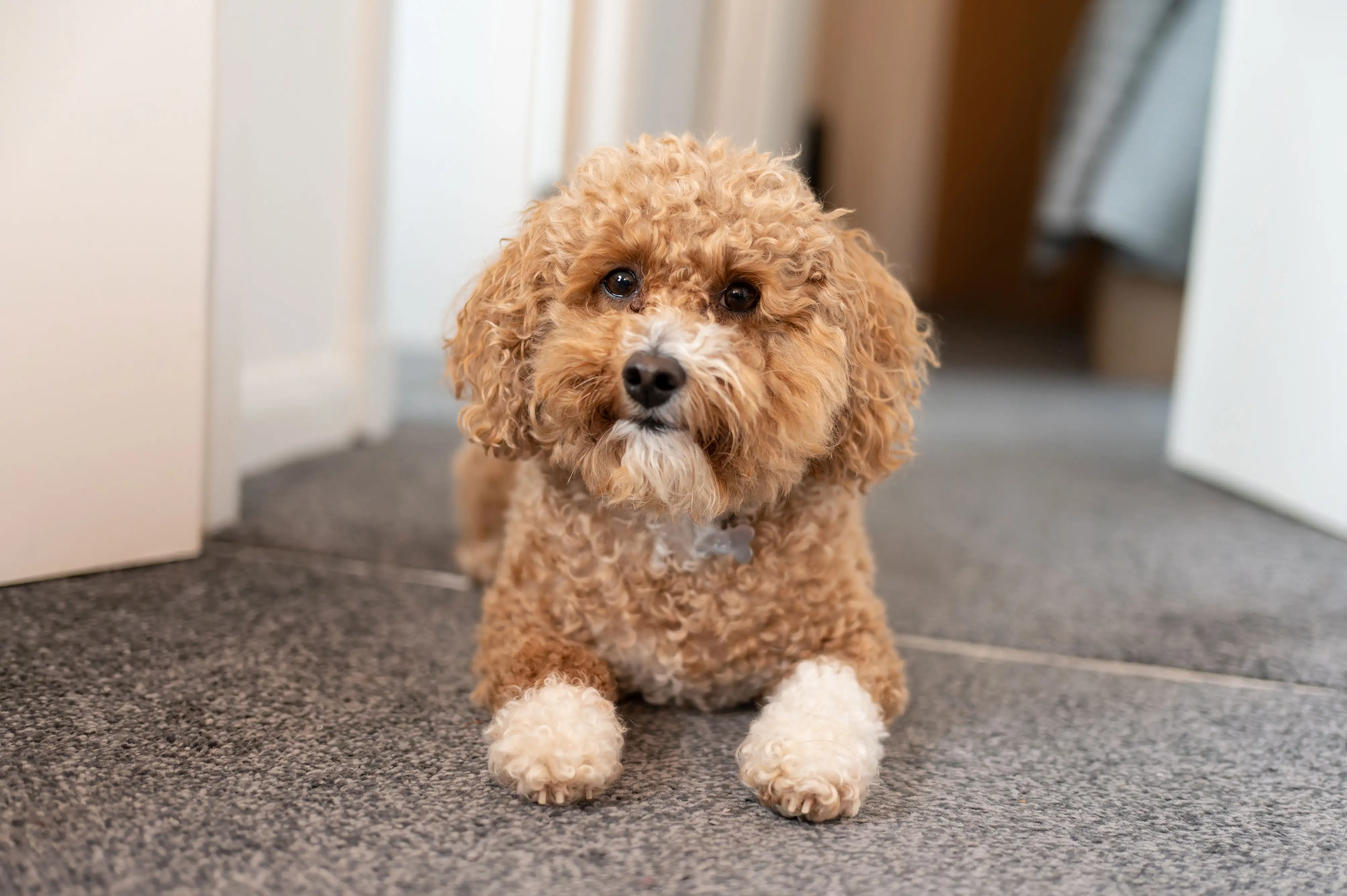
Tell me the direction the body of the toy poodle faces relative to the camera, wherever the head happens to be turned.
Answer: toward the camera

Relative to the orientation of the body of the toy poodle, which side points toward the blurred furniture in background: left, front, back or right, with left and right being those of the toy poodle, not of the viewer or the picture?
back
